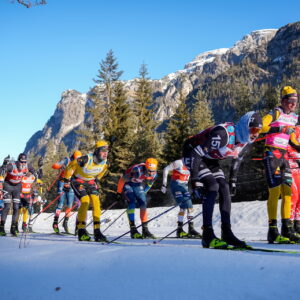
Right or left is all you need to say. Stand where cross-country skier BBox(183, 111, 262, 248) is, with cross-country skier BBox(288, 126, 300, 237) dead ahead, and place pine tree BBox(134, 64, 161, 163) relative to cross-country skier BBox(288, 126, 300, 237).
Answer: left

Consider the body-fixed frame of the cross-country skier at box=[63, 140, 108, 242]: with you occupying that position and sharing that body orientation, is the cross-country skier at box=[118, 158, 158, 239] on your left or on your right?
on your left
